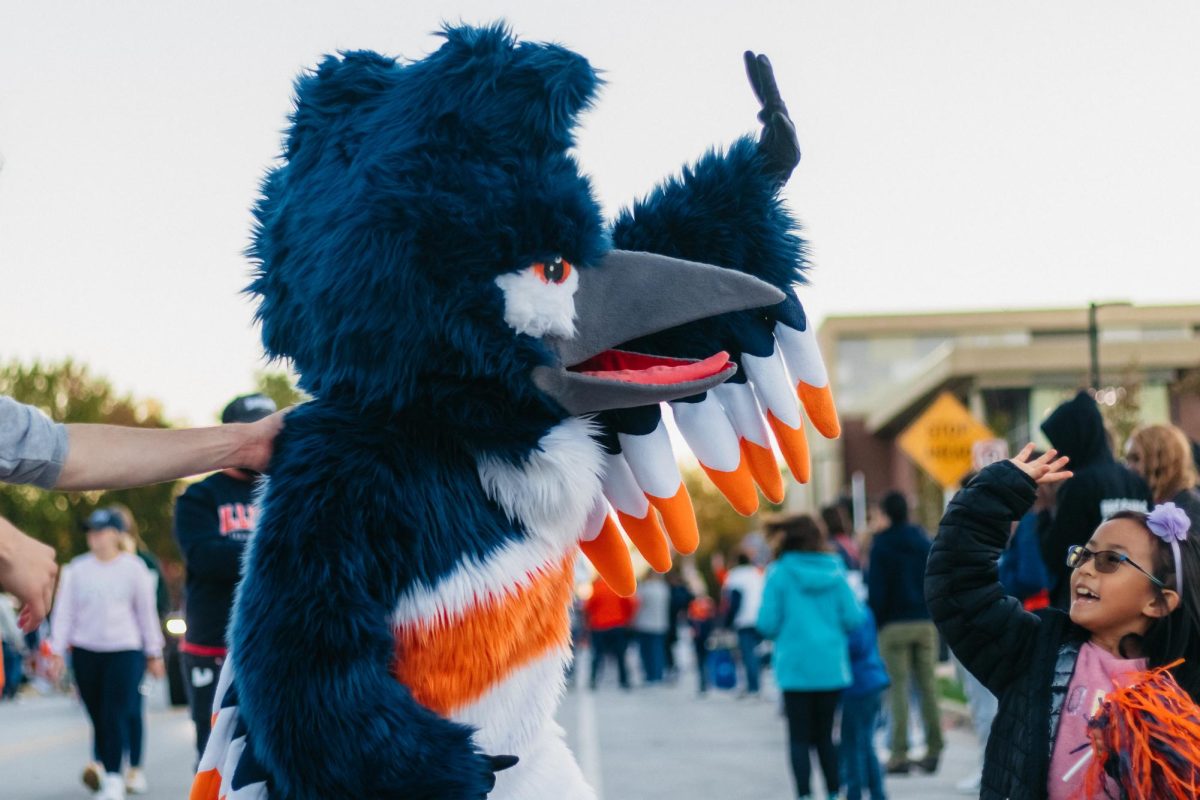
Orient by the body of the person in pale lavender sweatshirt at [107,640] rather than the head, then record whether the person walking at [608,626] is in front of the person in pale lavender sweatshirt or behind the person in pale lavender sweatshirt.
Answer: behind

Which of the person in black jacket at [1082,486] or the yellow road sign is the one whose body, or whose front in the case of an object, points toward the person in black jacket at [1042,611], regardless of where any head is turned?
the yellow road sign

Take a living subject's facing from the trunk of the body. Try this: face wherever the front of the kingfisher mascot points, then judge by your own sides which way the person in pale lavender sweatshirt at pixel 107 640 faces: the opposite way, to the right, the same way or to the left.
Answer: to the right

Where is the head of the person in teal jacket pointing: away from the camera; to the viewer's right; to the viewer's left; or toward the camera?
away from the camera

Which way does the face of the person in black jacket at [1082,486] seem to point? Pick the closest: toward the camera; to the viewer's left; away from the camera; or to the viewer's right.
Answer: away from the camera

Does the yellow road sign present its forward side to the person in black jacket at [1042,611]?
yes

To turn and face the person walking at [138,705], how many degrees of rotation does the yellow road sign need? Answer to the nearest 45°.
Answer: approximately 45° to its right

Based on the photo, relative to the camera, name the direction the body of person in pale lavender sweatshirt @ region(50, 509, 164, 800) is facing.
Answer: toward the camera

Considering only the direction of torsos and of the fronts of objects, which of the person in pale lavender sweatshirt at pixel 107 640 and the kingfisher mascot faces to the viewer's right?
the kingfisher mascot

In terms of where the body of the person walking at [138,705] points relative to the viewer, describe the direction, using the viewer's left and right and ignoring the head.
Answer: facing the viewer

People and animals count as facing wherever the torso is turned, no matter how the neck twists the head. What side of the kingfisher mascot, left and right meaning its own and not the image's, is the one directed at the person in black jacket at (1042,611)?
front

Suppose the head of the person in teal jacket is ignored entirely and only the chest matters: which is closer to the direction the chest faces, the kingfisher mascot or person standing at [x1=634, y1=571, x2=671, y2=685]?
the person standing

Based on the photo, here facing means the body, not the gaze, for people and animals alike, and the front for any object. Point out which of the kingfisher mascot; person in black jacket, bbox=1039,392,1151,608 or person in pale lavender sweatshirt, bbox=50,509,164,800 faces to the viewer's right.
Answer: the kingfisher mascot

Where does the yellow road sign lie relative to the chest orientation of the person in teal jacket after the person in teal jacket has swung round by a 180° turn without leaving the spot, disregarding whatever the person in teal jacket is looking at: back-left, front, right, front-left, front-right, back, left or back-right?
back

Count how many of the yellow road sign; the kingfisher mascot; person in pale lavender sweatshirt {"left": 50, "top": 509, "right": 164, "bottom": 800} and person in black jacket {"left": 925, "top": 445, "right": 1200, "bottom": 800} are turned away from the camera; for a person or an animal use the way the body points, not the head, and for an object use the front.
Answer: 0

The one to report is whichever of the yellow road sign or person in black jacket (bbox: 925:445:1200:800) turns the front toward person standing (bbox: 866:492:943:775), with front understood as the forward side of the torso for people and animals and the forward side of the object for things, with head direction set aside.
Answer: the yellow road sign

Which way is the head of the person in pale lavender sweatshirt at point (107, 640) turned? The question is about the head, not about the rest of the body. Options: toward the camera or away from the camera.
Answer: toward the camera

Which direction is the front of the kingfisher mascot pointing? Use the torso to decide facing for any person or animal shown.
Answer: to the viewer's right

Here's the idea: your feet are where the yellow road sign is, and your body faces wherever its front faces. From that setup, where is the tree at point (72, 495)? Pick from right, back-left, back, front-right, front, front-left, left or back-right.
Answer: back-right

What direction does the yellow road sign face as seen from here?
toward the camera

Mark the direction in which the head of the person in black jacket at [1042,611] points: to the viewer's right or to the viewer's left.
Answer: to the viewer's left

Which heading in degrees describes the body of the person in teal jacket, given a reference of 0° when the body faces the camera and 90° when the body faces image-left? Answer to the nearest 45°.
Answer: approximately 180°
